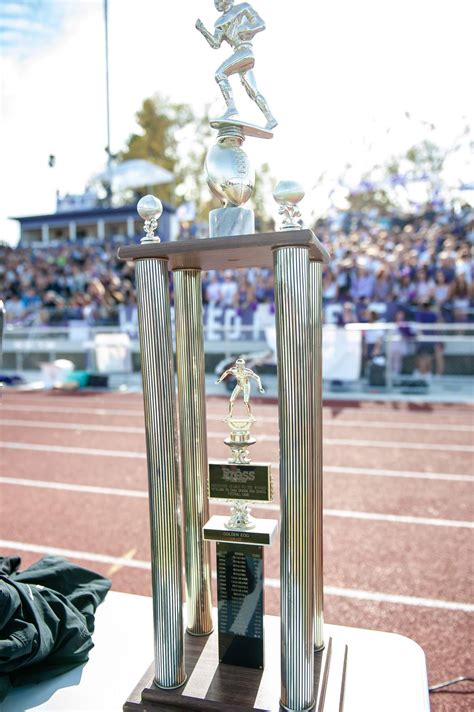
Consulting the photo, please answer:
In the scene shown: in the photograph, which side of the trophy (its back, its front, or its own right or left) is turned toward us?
front

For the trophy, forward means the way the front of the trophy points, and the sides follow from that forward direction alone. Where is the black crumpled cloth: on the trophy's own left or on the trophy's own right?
on the trophy's own right

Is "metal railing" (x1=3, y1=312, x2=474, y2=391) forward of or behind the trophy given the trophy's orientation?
behind

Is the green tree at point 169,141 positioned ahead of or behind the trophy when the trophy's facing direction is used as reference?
behind

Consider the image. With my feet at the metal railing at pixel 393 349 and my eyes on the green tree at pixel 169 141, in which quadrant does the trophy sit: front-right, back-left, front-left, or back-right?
back-left

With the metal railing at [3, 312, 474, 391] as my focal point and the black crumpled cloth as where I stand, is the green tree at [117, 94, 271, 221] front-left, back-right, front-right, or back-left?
front-left

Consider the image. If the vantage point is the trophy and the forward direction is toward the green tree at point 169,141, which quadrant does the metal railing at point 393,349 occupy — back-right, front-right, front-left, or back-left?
front-right
